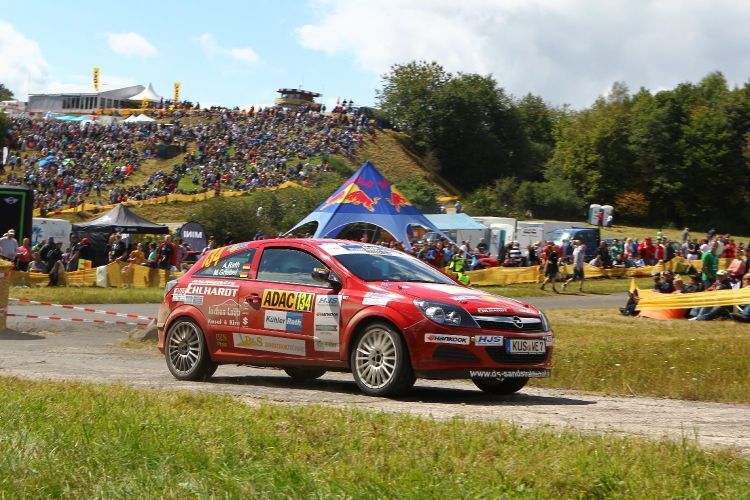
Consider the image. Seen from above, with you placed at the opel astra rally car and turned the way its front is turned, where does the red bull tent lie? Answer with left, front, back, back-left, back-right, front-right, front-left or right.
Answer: back-left

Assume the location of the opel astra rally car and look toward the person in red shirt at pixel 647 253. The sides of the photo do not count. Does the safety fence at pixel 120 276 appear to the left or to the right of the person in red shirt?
left

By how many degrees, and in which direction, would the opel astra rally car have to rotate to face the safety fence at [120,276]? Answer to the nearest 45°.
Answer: approximately 135° to its left

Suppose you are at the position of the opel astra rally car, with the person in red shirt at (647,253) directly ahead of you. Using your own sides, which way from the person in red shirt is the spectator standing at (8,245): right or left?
left

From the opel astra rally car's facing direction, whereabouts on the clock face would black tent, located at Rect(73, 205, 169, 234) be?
The black tent is roughly at 7 o'clock from the opel astra rally car.

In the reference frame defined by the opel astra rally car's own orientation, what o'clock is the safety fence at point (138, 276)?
The safety fence is roughly at 7 o'clock from the opel astra rally car.

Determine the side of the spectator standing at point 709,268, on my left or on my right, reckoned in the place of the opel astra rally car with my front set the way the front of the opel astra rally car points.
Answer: on my left

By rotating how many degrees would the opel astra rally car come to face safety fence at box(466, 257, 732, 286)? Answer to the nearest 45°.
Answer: approximately 135° to its left

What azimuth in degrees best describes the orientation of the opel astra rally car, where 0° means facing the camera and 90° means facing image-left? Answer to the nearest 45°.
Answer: approximately 315°
